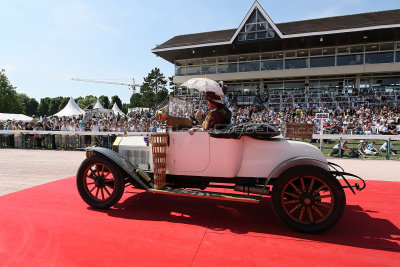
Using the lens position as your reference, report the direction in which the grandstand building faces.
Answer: facing the viewer and to the left of the viewer

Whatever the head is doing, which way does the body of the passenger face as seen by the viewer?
to the viewer's left

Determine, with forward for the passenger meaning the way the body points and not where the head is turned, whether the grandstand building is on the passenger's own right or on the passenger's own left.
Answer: on the passenger's own right

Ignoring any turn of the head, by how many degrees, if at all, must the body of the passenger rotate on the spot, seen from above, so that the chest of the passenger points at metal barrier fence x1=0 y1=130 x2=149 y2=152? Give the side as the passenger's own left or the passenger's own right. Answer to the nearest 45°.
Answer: approximately 45° to the passenger's own right

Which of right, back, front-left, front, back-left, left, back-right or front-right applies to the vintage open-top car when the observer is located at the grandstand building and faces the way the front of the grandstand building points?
front-left

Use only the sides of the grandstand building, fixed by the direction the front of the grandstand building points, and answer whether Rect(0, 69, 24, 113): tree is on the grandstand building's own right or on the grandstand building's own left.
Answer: on the grandstand building's own right

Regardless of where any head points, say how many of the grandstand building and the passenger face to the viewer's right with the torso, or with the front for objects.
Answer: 0

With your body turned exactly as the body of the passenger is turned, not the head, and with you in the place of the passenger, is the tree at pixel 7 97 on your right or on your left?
on your right
